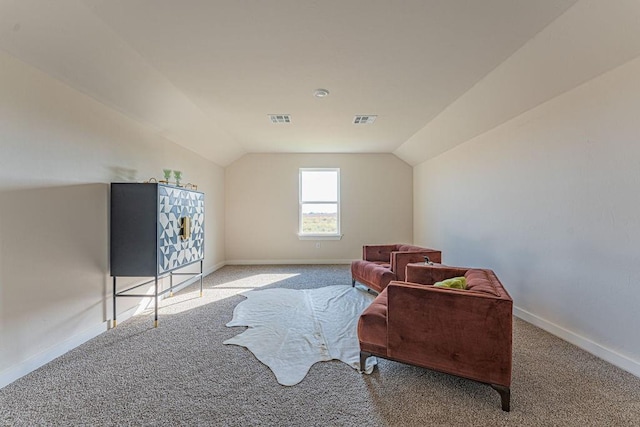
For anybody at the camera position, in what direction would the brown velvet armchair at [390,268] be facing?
facing the viewer and to the left of the viewer

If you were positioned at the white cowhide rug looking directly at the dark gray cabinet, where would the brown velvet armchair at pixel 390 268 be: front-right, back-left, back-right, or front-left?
back-right

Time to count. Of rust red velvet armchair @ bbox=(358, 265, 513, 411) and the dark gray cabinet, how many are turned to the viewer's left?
1

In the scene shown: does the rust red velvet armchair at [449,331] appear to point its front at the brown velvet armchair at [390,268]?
no

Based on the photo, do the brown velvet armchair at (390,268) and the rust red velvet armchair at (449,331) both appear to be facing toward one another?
no

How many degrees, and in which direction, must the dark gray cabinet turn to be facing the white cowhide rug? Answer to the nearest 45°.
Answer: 0° — it already faces it

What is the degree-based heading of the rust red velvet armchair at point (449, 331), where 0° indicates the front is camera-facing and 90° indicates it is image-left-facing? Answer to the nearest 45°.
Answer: approximately 90°

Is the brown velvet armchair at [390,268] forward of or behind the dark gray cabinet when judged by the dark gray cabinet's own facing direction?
forward

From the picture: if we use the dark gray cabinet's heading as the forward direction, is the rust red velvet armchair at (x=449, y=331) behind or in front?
in front

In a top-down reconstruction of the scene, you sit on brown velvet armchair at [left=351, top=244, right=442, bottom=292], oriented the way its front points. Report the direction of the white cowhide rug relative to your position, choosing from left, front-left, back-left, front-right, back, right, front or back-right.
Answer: front

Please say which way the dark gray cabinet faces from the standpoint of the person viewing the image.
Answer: facing the viewer and to the right of the viewer

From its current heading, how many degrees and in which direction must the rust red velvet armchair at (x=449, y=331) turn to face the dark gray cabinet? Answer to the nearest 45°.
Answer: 0° — it already faces it

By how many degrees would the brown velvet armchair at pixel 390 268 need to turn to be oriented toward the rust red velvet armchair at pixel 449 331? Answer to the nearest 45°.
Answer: approximately 45° to its left

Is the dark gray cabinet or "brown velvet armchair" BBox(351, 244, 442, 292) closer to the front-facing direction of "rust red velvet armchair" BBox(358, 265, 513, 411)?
the dark gray cabinet
